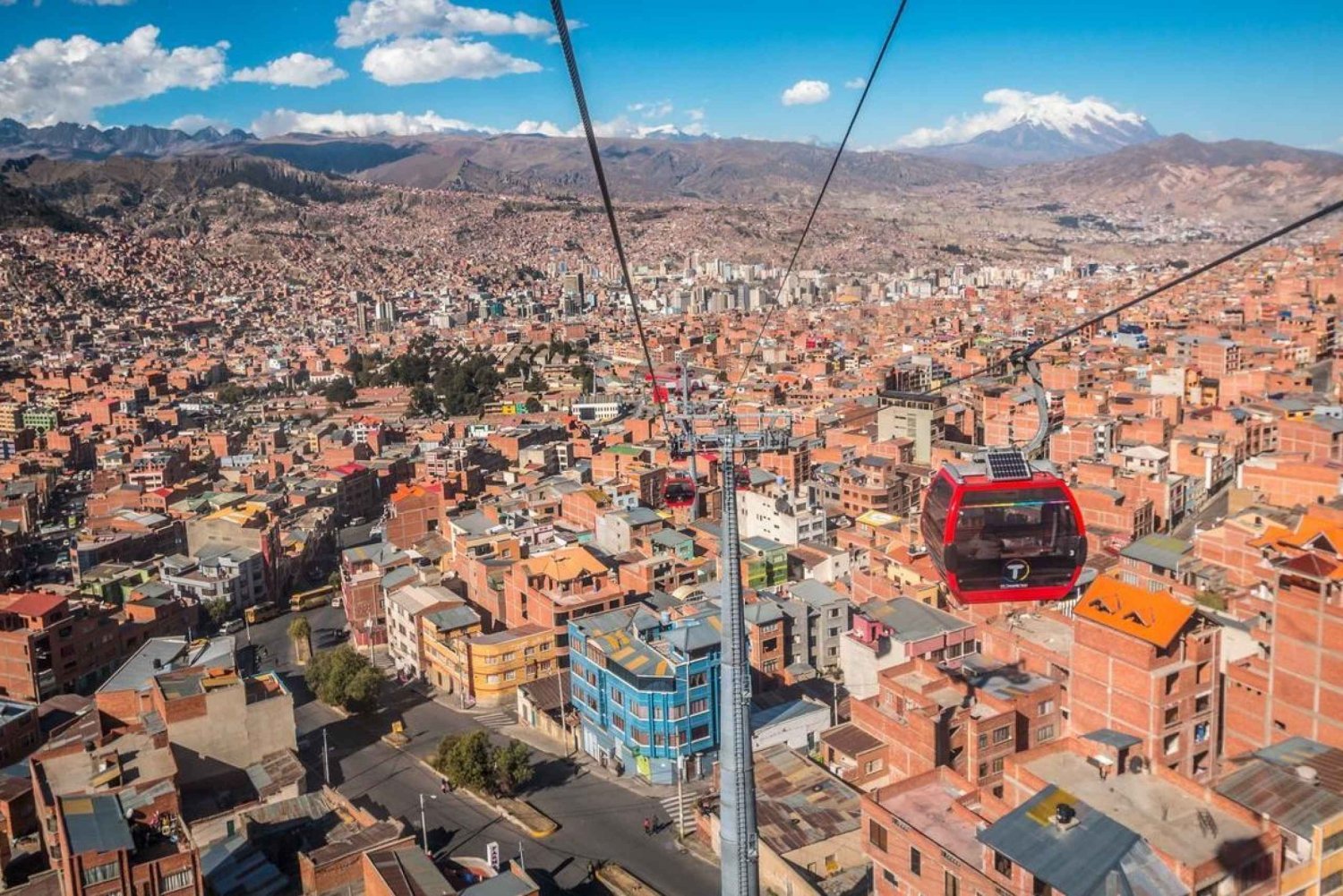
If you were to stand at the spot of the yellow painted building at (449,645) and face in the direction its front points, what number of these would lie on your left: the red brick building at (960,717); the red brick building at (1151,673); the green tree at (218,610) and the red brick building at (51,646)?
2

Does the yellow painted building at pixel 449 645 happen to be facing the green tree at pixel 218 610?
no

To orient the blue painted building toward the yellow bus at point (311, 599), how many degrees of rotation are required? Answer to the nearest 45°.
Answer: approximately 135° to its right

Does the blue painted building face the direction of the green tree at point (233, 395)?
no

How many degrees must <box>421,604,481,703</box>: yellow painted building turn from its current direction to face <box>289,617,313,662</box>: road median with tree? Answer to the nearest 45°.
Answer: approximately 90° to its right

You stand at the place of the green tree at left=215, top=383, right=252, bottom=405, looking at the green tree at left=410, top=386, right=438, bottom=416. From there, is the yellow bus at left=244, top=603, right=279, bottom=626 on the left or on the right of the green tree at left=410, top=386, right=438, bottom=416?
right

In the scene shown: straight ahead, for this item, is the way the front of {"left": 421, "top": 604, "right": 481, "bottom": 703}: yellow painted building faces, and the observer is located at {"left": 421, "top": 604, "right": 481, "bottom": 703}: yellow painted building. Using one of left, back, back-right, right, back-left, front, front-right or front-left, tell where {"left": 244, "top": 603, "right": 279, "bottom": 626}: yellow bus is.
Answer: right

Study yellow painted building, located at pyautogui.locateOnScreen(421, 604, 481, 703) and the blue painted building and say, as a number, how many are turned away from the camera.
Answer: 0

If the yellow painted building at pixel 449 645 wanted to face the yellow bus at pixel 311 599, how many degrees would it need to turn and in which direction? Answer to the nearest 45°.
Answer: approximately 90° to its right

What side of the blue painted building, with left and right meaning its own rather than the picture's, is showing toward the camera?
front

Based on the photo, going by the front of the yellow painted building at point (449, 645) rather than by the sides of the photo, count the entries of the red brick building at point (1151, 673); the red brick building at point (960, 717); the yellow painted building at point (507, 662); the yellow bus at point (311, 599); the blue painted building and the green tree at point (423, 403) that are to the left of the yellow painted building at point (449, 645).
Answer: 4

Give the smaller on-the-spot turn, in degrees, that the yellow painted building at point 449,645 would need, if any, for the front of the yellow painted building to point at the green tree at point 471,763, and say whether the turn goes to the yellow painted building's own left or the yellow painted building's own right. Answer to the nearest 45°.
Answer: approximately 45° to the yellow painted building's own left

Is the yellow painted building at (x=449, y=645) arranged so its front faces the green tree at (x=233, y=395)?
no
